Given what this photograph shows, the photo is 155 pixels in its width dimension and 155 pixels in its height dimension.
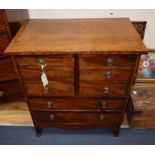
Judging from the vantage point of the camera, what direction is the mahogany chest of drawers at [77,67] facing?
facing the viewer

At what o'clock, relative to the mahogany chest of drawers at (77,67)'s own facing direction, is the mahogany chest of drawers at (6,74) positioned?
the mahogany chest of drawers at (6,74) is roughly at 4 o'clock from the mahogany chest of drawers at (77,67).
